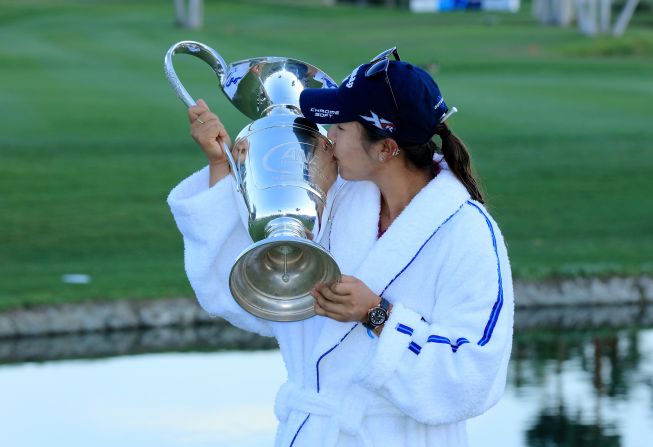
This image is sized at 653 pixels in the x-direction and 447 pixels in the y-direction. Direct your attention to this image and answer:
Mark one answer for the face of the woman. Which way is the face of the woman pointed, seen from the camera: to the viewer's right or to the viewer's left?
to the viewer's left

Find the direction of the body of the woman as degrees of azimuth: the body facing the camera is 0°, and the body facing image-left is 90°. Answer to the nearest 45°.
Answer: approximately 45°
